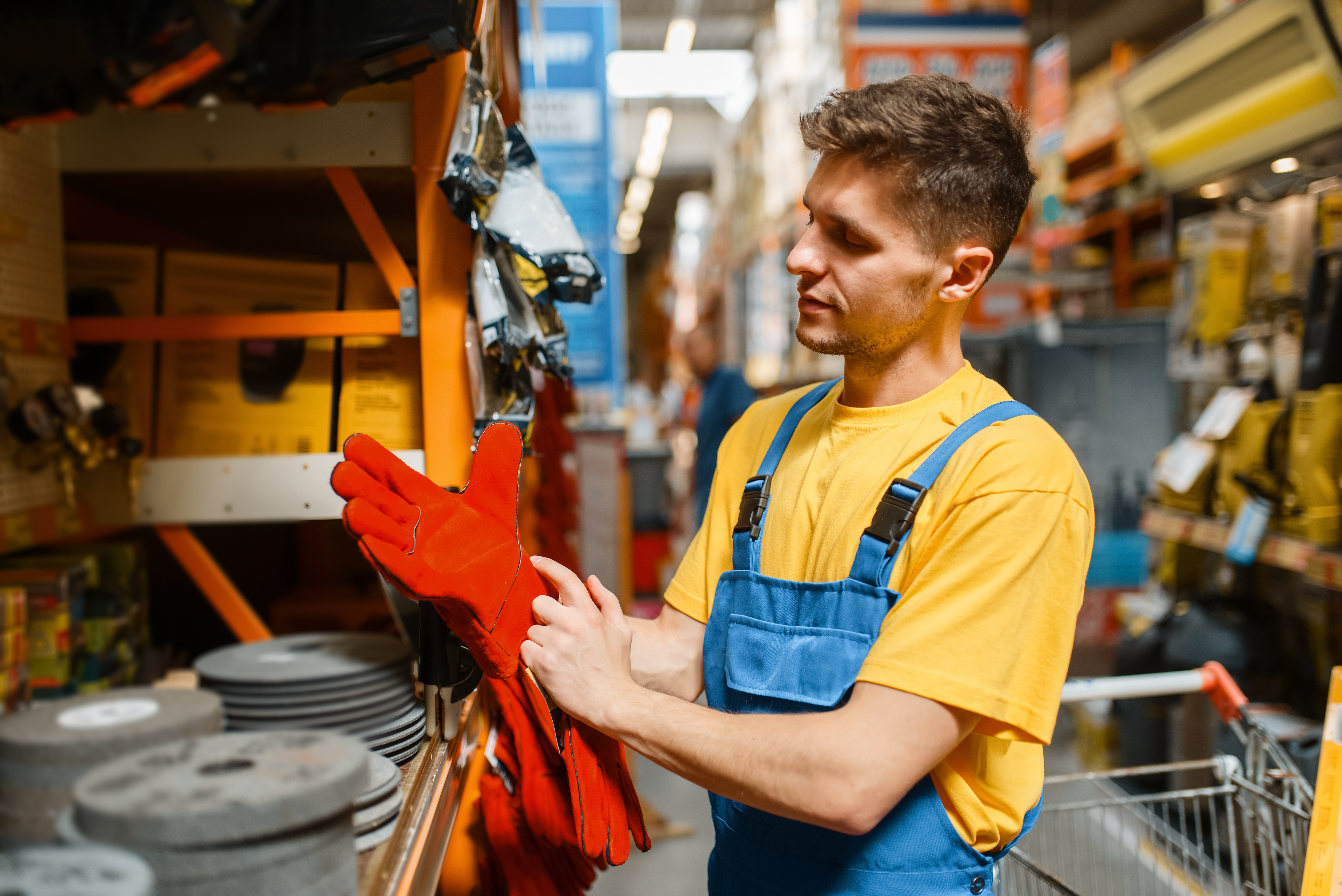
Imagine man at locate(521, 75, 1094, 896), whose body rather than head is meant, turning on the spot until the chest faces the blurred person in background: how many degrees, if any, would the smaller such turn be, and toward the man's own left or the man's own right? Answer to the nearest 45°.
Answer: approximately 135° to the man's own right

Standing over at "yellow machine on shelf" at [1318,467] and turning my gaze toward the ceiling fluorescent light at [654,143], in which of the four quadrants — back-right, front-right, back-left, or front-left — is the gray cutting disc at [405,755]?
back-left

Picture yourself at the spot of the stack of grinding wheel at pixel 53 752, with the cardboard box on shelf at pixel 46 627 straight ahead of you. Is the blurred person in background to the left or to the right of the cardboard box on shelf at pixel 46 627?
right

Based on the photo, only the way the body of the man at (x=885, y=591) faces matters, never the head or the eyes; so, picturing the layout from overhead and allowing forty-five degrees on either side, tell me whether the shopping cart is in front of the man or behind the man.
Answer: behind

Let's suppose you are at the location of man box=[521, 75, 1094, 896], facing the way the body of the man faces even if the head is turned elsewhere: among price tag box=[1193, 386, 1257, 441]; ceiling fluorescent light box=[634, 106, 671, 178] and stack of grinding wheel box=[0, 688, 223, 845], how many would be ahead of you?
1

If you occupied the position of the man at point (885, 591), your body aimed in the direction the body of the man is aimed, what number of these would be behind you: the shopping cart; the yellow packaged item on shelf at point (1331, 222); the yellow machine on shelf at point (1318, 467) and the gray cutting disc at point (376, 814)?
3

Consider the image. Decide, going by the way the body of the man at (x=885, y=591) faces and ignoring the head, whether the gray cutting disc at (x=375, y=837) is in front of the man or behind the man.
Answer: in front

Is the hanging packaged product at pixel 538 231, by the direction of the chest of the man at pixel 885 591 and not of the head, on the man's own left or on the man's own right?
on the man's own right

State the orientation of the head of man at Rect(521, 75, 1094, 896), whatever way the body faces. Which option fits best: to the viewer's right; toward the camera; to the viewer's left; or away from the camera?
to the viewer's left

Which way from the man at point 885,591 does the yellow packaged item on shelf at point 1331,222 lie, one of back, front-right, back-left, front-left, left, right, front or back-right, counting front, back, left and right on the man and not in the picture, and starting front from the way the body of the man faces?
back

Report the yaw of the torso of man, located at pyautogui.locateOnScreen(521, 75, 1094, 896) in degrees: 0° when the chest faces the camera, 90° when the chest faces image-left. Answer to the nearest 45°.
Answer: approximately 45°

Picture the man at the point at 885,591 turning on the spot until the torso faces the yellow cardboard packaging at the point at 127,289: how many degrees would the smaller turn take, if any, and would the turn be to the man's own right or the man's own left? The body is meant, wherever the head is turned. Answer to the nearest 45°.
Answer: approximately 45° to the man's own right

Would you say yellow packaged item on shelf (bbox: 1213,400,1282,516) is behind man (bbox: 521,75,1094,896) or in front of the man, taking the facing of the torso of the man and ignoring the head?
behind

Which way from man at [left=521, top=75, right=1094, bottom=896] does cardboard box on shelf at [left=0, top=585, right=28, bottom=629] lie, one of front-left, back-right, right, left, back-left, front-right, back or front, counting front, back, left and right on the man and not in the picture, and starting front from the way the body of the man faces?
front-right

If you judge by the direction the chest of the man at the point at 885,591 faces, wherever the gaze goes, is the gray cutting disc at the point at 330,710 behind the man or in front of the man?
in front

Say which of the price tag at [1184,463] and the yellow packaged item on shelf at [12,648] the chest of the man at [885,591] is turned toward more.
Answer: the yellow packaged item on shelf
